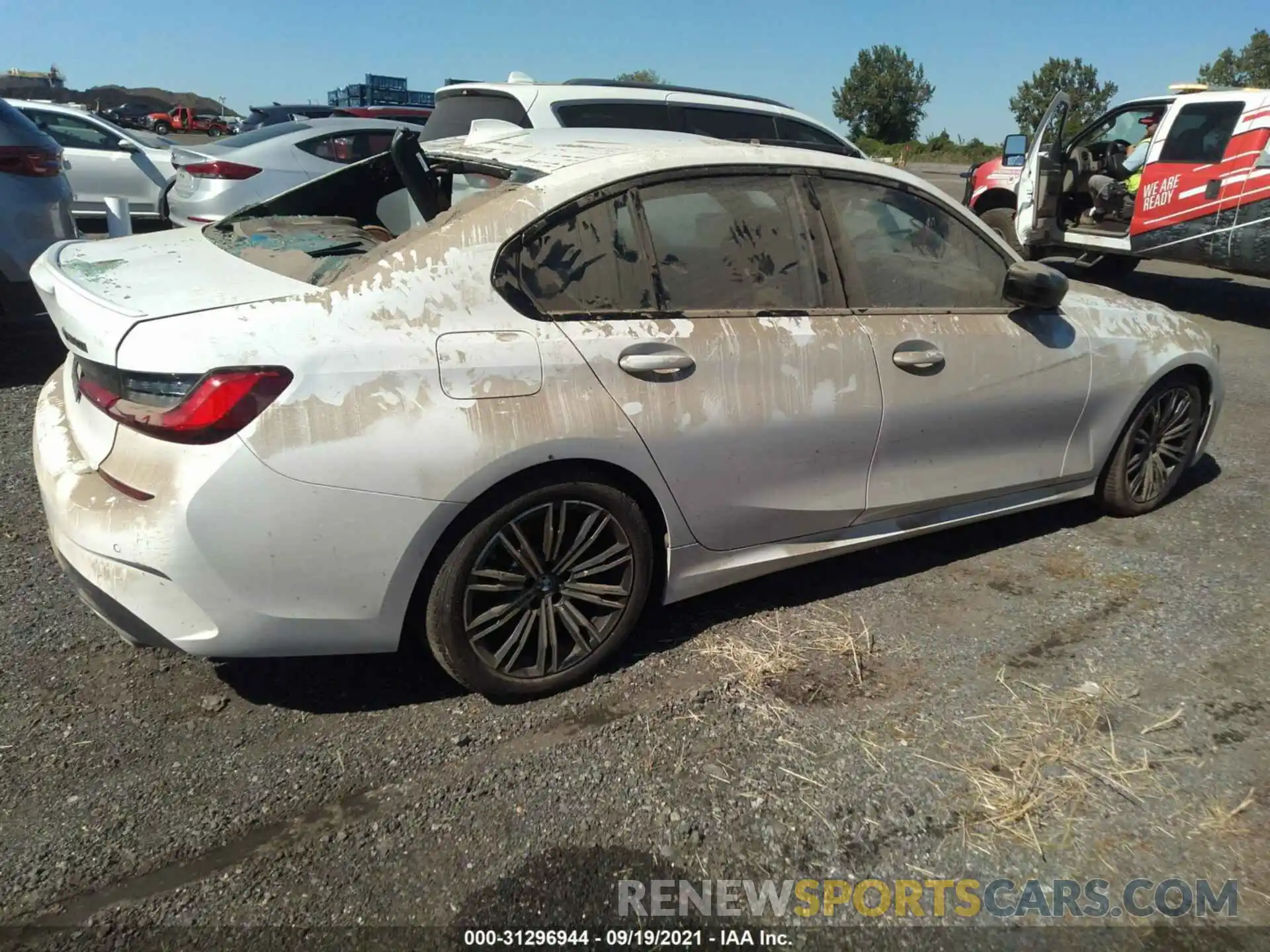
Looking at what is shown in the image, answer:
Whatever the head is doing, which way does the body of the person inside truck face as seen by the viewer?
to the viewer's left

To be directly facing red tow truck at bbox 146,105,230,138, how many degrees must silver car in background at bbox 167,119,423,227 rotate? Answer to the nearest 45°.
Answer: approximately 45° to its left

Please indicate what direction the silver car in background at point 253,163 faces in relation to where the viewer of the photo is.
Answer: facing away from the viewer and to the right of the viewer

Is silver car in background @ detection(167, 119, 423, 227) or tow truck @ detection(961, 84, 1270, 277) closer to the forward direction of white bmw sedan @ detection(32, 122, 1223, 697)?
the tow truck

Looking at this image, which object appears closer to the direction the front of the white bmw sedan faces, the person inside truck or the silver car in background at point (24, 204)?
the person inside truck

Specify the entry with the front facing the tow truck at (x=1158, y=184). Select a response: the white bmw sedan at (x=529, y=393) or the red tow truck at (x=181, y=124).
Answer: the white bmw sedan

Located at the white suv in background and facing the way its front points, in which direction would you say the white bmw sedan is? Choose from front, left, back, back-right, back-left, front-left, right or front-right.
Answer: back-right

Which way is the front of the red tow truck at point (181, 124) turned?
to the viewer's left

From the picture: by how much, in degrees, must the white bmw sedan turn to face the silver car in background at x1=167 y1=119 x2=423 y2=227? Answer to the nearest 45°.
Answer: approximately 90° to its left

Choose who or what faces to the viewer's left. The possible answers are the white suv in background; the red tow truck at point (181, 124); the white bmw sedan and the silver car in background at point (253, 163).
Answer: the red tow truck

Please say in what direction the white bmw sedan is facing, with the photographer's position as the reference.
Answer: facing away from the viewer and to the right of the viewer

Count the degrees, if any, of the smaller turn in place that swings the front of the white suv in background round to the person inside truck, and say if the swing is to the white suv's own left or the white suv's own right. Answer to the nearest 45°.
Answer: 0° — it already faces them

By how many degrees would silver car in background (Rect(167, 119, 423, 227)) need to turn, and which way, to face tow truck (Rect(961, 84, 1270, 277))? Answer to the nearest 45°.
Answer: approximately 45° to its right

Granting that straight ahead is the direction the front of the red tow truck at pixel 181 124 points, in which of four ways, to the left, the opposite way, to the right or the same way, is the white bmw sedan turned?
the opposite way

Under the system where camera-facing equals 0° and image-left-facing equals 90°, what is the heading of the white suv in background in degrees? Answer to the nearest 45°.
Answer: approximately 225°

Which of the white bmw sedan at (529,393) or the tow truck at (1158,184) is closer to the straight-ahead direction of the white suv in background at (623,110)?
the tow truck
